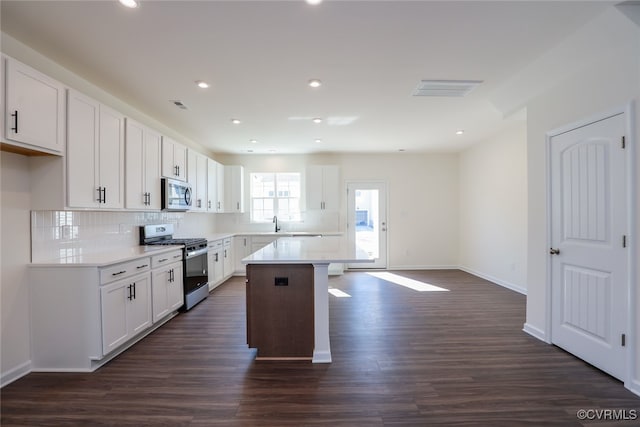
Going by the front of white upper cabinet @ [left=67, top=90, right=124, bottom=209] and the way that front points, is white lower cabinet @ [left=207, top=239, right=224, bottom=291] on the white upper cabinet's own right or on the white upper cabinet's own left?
on the white upper cabinet's own left

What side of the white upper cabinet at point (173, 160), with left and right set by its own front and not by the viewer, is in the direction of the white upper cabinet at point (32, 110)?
right

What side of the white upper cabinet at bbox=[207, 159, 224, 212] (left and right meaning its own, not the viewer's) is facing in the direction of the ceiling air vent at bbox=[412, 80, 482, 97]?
front

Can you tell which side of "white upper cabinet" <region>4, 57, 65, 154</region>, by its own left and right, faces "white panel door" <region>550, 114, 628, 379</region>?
front

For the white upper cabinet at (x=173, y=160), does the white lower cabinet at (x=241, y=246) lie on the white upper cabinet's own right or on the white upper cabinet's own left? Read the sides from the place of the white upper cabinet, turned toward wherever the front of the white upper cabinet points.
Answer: on the white upper cabinet's own left

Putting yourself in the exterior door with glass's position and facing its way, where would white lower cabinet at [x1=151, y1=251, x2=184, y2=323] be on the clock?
The white lower cabinet is roughly at 1 o'clock from the exterior door with glass.

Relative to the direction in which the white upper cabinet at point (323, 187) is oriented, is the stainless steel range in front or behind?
in front

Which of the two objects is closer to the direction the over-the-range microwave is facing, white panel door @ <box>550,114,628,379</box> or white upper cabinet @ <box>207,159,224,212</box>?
the white panel door

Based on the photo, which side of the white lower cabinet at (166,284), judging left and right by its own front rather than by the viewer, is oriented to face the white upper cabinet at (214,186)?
left
